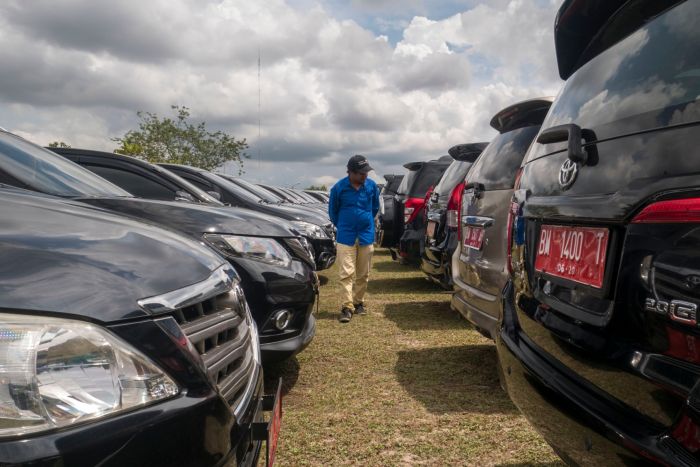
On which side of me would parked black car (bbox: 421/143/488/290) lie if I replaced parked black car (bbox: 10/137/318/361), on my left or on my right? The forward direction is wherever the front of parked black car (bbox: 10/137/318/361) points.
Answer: on my left

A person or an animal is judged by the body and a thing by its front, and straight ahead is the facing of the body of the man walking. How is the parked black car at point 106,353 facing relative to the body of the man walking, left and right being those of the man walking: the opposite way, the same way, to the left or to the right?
to the left

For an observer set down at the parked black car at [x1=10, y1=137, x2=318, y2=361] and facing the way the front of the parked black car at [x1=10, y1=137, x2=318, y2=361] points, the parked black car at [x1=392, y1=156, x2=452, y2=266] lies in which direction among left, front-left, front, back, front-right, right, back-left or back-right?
left

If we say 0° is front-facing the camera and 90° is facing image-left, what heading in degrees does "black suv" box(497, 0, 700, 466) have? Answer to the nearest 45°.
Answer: approximately 225°

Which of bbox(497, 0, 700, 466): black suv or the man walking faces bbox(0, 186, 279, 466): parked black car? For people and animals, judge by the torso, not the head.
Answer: the man walking

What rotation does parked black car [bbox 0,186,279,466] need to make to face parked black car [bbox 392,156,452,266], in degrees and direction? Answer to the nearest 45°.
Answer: approximately 90° to its left

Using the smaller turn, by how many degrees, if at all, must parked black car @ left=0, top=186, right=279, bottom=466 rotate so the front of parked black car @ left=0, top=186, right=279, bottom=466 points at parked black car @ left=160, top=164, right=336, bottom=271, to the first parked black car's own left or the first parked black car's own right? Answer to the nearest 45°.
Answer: approximately 135° to the first parked black car's own left

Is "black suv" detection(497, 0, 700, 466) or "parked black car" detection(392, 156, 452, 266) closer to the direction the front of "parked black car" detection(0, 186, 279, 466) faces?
the black suv

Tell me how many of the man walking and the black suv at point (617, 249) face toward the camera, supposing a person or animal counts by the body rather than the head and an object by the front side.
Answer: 1
